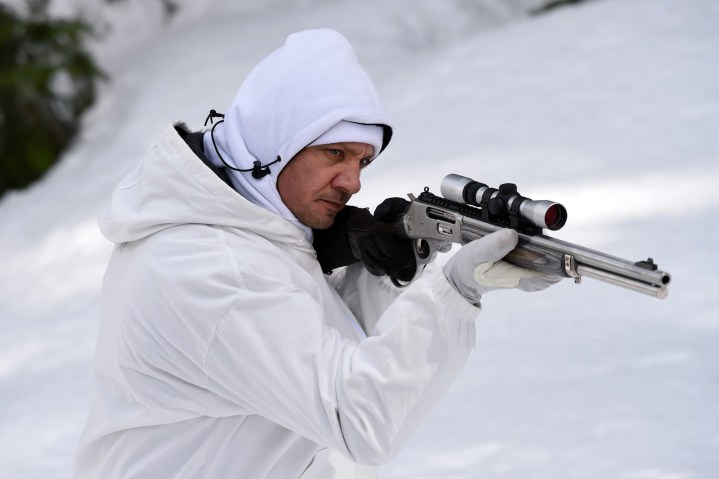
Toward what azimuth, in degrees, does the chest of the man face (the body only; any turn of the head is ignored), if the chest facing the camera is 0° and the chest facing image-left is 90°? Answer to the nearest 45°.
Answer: approximately 270°
